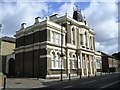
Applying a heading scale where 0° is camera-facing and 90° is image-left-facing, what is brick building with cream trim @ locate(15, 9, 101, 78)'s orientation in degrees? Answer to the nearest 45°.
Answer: approximately 315°
